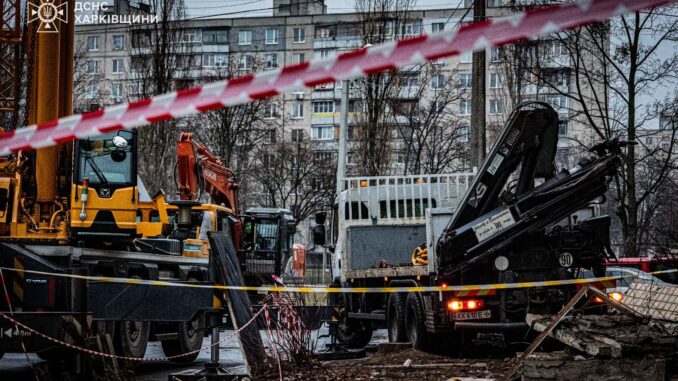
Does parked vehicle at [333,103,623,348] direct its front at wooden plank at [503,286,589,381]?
no

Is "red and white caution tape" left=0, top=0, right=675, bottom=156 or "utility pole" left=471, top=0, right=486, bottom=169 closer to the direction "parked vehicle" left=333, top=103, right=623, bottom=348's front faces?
the utility pole

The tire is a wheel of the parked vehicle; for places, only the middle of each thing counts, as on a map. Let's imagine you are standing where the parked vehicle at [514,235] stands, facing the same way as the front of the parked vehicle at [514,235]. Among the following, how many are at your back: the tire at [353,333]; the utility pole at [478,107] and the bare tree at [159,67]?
0

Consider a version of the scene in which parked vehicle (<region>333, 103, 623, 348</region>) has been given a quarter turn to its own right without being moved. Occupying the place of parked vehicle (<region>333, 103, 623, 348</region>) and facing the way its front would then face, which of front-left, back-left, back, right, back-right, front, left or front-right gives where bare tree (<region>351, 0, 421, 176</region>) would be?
front-left

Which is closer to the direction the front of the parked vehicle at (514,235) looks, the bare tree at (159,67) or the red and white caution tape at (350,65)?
the bare tree

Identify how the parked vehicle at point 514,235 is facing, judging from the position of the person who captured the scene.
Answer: facing away from the viewer and to the left of the viewer

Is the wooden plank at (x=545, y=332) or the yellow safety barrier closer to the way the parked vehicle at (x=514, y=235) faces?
the yellow safety barrier

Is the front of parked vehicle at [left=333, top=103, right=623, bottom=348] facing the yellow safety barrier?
no

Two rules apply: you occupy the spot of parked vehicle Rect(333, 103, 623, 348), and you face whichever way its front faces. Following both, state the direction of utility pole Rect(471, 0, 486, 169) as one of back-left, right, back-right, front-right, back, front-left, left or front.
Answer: front-right

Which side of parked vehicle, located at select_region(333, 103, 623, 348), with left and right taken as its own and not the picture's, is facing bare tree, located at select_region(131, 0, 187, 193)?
front
